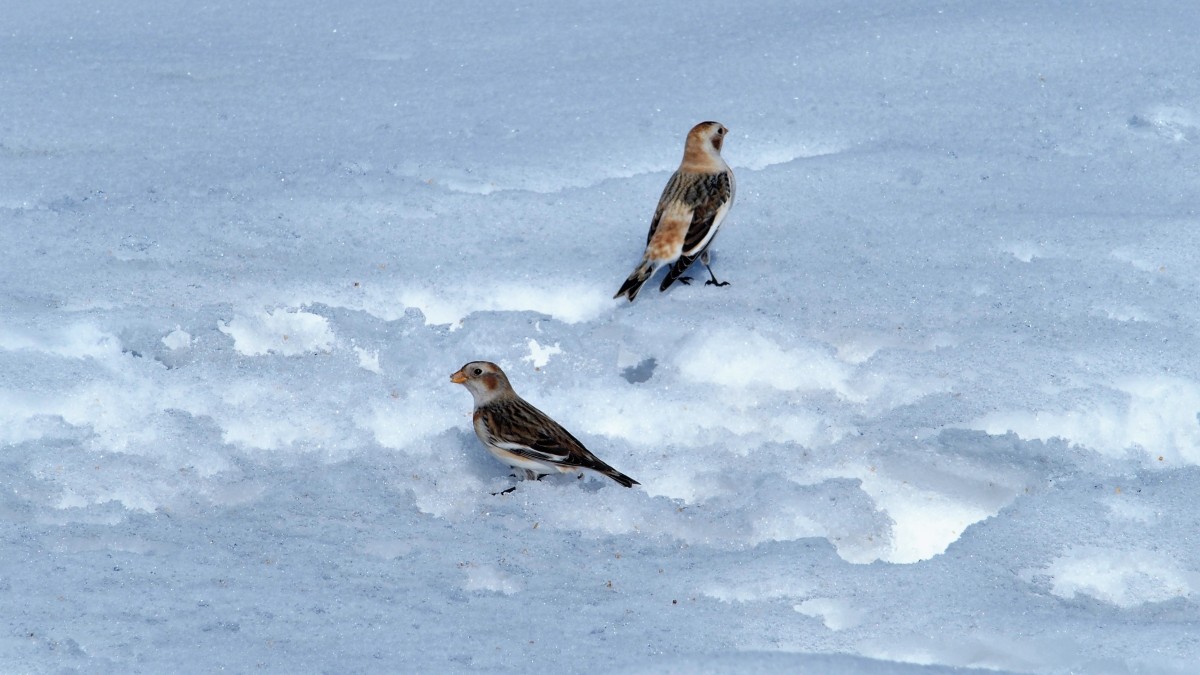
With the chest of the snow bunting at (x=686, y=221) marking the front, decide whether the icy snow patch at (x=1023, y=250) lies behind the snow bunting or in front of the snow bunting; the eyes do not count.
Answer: in front

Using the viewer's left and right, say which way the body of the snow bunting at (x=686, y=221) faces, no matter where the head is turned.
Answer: facing away from the viewer and to the right of the viewer

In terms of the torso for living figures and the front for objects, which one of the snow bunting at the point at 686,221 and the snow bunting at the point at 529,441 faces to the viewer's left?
the snow bunting at the point at 529,441

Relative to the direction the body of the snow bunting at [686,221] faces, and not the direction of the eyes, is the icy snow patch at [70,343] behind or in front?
behind

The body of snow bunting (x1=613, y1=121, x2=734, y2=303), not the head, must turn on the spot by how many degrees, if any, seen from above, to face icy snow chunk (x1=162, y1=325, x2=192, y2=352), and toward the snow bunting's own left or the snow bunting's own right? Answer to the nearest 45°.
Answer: approximately 135° to the snow bunting's own left

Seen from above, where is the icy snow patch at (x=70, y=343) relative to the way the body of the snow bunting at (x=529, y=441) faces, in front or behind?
in front

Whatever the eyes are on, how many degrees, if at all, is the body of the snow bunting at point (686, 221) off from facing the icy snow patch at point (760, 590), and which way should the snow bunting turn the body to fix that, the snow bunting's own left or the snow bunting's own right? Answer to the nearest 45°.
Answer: approximately 135° to the snow bunting's own right

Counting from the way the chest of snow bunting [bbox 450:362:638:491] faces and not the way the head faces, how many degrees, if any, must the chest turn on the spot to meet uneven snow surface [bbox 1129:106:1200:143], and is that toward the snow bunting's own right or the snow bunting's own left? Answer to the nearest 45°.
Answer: approximately 135° to the snow bunting's own right

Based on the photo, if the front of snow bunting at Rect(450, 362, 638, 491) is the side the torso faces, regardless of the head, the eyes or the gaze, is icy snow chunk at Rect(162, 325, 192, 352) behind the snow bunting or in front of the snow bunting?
in front

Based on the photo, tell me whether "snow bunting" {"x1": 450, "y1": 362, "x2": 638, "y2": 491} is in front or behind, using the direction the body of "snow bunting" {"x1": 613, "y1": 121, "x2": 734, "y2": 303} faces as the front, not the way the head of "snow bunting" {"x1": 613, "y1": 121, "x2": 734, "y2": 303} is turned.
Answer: behind

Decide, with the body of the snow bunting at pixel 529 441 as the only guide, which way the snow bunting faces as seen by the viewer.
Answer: to the viewer's left

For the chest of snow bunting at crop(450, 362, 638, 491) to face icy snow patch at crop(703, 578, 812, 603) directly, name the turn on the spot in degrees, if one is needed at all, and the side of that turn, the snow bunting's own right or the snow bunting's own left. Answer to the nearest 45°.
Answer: approximately 135° to the snow bunting's own left

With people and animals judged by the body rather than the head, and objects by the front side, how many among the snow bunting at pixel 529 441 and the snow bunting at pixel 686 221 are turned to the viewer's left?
1

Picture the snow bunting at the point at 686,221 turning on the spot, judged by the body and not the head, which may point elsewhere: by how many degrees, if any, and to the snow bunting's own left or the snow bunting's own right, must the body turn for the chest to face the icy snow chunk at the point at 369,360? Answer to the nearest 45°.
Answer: approximately 180°
